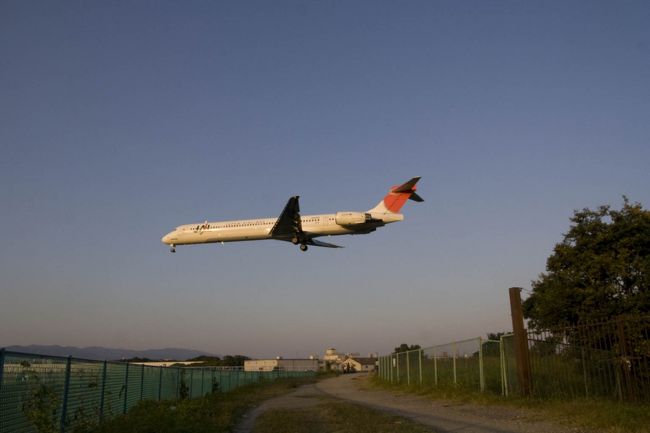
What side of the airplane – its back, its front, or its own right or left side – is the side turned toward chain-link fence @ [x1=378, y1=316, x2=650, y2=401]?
left

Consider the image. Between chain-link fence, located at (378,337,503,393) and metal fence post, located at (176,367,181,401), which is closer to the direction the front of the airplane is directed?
the metal fence post

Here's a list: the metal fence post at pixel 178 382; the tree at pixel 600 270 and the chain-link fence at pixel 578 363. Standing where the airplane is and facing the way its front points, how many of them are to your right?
0

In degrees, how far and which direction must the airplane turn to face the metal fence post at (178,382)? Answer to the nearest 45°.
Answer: approximately 45° to its left

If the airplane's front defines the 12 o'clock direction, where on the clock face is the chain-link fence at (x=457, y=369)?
The chain-link fence is roughly at 8 o'clock from the airplane.

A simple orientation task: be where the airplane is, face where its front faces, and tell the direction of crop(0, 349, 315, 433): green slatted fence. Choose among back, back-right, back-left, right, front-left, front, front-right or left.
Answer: left

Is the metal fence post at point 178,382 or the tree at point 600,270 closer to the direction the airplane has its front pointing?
the metal fence post

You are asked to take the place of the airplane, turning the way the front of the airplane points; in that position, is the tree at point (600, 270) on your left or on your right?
on your left

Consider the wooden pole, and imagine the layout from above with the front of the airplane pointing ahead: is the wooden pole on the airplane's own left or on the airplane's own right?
on the airplane's own left

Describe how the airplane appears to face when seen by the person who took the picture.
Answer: facing to the left of the viewer

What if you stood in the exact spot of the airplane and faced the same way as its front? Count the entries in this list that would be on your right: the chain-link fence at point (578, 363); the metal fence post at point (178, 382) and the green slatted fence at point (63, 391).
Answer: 0
